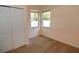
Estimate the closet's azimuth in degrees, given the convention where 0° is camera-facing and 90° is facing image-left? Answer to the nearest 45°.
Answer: approximately 315°
